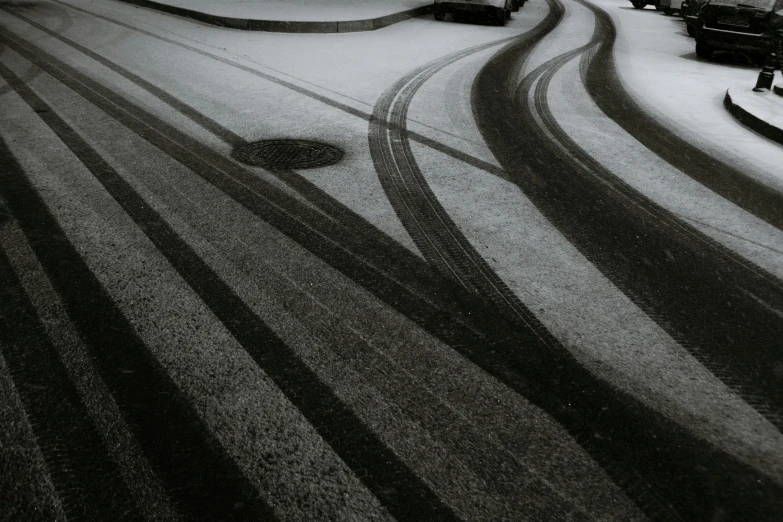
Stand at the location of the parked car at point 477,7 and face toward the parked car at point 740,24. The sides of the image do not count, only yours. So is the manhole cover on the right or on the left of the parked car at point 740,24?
right

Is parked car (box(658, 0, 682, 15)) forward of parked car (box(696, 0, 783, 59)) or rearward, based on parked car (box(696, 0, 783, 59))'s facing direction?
forward

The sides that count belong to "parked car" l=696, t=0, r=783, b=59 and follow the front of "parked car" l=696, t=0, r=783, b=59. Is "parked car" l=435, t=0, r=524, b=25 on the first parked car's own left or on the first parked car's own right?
on the first parked car's own left

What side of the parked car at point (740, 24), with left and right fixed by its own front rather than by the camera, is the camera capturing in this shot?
back

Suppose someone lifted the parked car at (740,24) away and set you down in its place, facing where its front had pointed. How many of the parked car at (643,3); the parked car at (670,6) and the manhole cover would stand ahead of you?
2

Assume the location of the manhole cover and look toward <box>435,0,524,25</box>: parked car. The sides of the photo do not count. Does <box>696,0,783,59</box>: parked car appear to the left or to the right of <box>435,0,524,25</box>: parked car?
right

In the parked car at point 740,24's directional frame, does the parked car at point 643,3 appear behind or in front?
in front

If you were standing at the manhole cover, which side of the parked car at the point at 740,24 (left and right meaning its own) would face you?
back

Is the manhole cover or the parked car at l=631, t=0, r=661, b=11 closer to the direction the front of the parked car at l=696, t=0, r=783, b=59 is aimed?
the parked car

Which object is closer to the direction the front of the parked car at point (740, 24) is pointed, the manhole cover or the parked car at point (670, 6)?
the parked car
